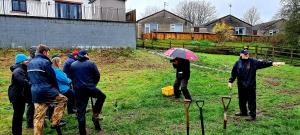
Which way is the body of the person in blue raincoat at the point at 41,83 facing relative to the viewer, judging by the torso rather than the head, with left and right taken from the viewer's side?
facing away from the viewer and to the right of the viewer

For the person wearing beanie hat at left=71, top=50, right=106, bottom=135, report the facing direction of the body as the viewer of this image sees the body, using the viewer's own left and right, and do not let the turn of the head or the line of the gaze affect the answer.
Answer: facing away from the viewer and to the right of the viewer

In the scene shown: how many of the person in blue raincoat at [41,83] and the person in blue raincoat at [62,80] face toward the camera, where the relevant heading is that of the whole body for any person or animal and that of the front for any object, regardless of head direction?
0

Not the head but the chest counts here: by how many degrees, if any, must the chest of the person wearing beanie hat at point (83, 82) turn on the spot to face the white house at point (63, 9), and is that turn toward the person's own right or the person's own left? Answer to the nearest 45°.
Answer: approximately 45° to the person's own left

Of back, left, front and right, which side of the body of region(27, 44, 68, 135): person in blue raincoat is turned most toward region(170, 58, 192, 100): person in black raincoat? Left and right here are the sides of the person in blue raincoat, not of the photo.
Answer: front

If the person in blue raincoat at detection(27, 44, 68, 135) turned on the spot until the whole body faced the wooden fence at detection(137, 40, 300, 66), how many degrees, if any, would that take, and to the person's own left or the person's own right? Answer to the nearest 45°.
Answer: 0° — they already face it

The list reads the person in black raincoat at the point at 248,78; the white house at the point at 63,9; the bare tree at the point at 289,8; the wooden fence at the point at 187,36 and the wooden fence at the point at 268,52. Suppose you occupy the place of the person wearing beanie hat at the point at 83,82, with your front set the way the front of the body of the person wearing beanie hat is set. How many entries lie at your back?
0

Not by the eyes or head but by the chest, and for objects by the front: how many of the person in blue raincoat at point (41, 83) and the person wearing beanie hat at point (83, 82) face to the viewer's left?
0

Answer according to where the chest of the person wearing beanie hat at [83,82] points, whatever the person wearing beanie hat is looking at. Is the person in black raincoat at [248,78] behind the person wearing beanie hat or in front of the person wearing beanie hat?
in front

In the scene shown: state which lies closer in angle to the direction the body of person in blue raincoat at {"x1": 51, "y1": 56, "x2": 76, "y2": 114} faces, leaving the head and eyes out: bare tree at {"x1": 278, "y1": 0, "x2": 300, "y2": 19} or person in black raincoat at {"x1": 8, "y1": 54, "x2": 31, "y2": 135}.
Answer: the bare tree

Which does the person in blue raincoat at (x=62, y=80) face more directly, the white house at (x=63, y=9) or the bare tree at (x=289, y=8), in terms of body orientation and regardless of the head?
the bare tree

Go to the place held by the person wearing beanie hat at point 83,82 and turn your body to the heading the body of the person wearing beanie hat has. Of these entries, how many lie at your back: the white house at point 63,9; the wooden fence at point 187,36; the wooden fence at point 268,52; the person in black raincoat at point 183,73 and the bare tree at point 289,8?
0

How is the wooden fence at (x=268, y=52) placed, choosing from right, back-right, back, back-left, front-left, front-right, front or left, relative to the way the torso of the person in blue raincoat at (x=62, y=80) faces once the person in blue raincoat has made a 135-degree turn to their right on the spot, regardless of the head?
back

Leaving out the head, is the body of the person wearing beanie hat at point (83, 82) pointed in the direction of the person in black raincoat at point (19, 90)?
no

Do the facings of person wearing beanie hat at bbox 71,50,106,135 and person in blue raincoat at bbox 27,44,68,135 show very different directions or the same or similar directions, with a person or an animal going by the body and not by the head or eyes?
same or similar directions

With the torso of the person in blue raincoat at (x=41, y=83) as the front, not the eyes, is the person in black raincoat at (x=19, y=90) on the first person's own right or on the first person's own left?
on the first person's own left

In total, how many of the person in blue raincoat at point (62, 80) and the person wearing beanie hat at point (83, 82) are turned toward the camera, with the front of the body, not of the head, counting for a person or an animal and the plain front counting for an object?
0

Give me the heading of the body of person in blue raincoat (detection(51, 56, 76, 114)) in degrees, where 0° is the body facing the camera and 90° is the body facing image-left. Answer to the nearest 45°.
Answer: approximately 270°
